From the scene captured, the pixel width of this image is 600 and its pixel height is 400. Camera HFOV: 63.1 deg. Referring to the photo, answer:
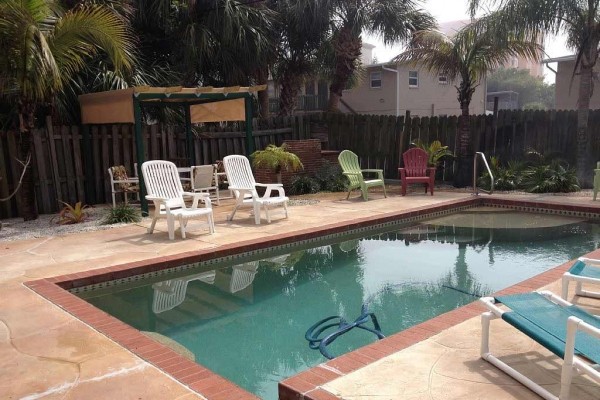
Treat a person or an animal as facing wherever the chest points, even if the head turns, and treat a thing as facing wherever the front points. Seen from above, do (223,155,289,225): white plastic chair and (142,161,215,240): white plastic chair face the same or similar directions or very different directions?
same or similar directions

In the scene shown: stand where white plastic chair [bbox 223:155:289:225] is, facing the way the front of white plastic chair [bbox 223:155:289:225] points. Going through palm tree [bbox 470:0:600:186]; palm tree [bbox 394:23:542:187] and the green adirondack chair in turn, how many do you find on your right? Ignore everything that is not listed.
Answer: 0

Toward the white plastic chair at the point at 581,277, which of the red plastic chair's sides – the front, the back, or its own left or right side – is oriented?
front

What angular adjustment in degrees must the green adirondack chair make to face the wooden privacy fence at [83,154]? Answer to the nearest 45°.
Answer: approximately 135° to its right

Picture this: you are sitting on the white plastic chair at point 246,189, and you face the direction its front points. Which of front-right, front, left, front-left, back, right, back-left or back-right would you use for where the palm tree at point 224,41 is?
back-left

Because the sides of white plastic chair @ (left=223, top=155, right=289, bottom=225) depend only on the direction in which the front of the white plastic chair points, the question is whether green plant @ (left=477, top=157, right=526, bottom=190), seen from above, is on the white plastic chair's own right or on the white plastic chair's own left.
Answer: on the white plastic chair's own left

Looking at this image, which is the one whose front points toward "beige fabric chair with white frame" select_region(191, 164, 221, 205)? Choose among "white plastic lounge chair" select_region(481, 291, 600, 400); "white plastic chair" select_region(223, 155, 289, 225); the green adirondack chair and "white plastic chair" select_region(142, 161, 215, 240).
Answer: the white plastic lounge chair

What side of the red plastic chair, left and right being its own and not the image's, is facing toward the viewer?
front

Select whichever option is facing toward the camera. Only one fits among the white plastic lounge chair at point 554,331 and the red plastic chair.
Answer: the red plastic chair

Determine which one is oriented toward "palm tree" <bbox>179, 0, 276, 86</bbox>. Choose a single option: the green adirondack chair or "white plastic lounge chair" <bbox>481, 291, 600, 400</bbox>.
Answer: the white plastic lounge chair

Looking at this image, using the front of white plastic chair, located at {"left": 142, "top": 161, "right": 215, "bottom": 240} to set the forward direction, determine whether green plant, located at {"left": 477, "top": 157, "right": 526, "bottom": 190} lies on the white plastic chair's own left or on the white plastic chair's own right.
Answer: on the white plastic chair's own left

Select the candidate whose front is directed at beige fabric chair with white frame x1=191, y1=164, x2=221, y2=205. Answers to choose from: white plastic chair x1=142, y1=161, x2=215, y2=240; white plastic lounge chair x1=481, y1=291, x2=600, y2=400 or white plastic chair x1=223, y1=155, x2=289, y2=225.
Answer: the white plastic lounge chair

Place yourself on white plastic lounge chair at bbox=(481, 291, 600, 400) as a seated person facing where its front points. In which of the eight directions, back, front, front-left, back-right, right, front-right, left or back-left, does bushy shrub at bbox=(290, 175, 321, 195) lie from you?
front

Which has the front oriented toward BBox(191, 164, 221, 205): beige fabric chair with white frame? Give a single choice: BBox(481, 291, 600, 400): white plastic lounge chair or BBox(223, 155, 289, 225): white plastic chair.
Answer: the white plastic lounge chair

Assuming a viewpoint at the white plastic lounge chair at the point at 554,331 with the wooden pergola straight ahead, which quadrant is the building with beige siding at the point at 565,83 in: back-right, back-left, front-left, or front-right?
front-right

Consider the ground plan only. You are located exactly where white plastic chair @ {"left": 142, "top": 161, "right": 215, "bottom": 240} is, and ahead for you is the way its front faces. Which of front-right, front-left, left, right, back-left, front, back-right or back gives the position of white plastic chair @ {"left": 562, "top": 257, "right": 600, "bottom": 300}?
front

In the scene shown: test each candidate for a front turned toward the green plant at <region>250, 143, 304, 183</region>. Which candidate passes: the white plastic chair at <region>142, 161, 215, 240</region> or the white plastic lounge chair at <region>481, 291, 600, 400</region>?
the white plastic lounge chair

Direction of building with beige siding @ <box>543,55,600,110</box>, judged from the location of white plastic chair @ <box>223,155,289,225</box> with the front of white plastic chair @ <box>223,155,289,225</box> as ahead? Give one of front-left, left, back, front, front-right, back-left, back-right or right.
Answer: left

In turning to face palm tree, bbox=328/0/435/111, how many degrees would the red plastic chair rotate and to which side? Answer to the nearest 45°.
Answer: approximately 180°

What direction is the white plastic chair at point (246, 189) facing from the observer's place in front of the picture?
facing the viewer and to the right of the viewer

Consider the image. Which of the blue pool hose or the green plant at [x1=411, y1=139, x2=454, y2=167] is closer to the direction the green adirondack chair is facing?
the blue pool hose

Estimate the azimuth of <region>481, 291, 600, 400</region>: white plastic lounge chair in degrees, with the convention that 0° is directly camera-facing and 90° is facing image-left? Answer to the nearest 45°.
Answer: approximately 135°

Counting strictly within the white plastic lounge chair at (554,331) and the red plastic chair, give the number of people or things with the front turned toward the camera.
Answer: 1
